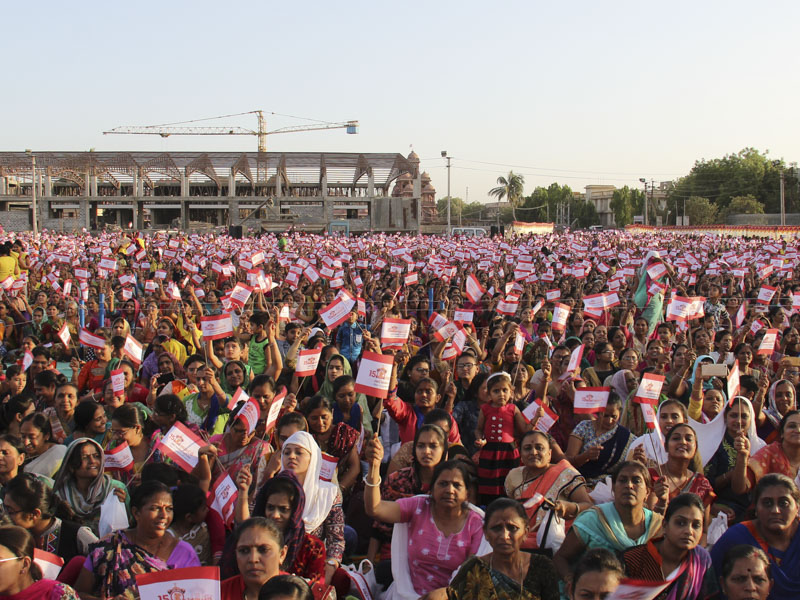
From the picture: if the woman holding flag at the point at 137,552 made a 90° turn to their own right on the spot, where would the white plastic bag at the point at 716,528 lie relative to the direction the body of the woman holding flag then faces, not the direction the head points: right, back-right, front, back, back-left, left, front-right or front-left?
back-left

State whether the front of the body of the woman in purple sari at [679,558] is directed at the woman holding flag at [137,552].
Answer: no

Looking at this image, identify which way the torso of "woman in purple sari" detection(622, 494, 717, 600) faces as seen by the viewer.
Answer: toward the camera

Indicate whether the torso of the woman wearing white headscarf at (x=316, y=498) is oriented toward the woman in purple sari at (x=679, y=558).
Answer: no

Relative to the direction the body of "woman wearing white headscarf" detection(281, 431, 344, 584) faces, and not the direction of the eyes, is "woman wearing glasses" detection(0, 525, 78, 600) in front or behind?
in front

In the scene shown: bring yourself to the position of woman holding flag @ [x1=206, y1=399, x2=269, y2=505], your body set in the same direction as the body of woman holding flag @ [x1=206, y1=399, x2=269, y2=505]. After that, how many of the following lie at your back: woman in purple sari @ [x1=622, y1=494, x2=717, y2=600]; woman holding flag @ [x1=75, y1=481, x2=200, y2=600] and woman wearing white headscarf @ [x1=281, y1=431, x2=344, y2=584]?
0

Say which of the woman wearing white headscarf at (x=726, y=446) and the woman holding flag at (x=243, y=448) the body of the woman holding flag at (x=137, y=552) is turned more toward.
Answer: the woman wearing white headscarf

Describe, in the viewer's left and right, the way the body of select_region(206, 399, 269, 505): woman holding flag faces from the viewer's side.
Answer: facing the viewer

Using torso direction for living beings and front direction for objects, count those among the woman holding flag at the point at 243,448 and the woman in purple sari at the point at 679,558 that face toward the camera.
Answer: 2

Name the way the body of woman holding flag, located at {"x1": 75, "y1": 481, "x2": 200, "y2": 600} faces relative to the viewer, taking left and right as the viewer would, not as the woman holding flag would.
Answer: facing the viewer and to the right of the viewer

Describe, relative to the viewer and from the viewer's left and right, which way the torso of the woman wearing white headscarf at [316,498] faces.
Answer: facing the viewer and to the left of the viewer

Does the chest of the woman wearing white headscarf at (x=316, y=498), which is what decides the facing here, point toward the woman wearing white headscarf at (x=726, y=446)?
no

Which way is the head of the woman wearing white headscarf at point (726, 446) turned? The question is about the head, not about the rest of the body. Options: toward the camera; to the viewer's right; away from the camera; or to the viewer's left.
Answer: toward the camera

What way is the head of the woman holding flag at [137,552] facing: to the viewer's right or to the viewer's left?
to the viewer's right

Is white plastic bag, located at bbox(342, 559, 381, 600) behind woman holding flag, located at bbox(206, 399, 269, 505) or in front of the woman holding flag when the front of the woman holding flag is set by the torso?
in front

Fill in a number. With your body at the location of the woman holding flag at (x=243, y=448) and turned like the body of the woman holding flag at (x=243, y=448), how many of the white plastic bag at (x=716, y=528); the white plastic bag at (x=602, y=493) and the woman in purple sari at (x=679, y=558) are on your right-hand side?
0

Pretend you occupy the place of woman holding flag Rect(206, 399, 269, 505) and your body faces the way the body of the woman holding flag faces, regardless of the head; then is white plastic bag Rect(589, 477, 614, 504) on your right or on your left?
on your left
